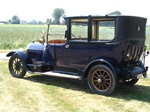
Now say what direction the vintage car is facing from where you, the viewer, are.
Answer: facing away from the viewer and to the left of the viewer
